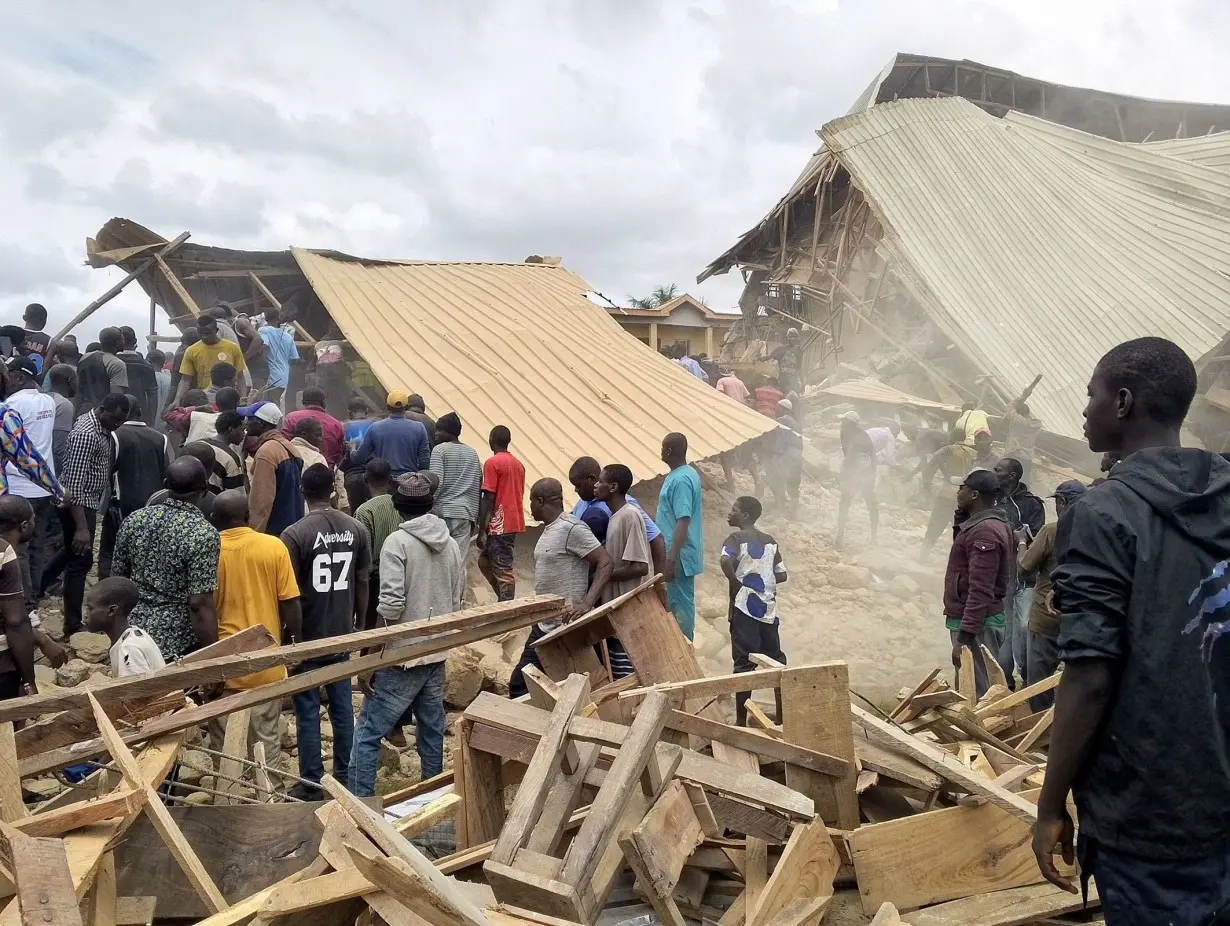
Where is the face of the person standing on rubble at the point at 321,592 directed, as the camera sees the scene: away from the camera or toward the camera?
away from the camera

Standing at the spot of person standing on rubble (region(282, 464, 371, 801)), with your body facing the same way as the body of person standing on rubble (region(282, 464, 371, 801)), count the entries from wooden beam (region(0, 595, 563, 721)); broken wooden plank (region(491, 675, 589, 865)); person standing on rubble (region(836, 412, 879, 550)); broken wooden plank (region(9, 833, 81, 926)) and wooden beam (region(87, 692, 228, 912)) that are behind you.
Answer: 4

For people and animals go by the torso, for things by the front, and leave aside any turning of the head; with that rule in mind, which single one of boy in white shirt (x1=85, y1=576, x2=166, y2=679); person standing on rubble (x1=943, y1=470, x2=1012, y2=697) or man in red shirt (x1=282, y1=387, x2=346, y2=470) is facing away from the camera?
the man in red shirt

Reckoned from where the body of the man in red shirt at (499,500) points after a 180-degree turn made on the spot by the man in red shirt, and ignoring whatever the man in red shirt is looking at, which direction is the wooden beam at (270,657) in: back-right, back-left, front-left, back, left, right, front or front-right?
front-right

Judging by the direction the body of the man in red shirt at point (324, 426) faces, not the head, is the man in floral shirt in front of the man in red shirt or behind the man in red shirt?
behind

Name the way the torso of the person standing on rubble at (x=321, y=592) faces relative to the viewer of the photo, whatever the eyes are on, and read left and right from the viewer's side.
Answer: facing away from the viewer

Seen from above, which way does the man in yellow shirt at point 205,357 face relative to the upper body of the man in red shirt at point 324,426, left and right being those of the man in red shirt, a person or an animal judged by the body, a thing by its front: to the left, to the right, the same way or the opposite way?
the opposite way
